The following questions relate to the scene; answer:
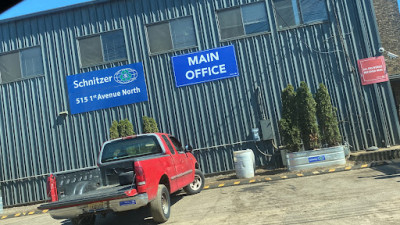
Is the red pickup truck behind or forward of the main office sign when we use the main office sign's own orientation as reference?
forward

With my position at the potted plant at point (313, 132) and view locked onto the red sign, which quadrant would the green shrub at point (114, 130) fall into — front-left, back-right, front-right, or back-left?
back-left

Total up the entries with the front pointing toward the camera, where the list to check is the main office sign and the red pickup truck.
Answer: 1

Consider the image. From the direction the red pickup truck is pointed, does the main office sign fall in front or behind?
in front

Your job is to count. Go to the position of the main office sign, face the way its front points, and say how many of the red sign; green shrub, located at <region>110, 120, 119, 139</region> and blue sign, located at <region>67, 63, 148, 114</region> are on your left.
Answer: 1

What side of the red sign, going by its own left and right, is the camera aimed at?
front

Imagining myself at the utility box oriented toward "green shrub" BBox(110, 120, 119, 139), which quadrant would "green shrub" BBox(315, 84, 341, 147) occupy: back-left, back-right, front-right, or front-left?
back-left

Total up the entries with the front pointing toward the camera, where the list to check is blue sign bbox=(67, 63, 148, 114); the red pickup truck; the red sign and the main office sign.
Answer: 3

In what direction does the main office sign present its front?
toward the camera

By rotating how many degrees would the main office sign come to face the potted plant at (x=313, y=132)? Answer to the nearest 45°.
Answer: approximately 45° to its left

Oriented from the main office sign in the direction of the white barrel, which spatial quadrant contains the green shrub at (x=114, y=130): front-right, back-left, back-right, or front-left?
back-right

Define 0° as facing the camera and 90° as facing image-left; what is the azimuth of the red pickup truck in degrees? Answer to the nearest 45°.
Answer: approximately 225°

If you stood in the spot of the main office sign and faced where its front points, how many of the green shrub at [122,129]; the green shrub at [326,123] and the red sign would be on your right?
1

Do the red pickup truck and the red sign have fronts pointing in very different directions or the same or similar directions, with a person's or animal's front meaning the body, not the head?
very different directions

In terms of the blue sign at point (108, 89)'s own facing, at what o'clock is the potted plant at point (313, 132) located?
The potted plant is roughly at 10 o'clock from the blue sign.

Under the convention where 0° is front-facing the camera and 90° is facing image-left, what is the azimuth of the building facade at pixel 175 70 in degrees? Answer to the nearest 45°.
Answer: approximately 0°
